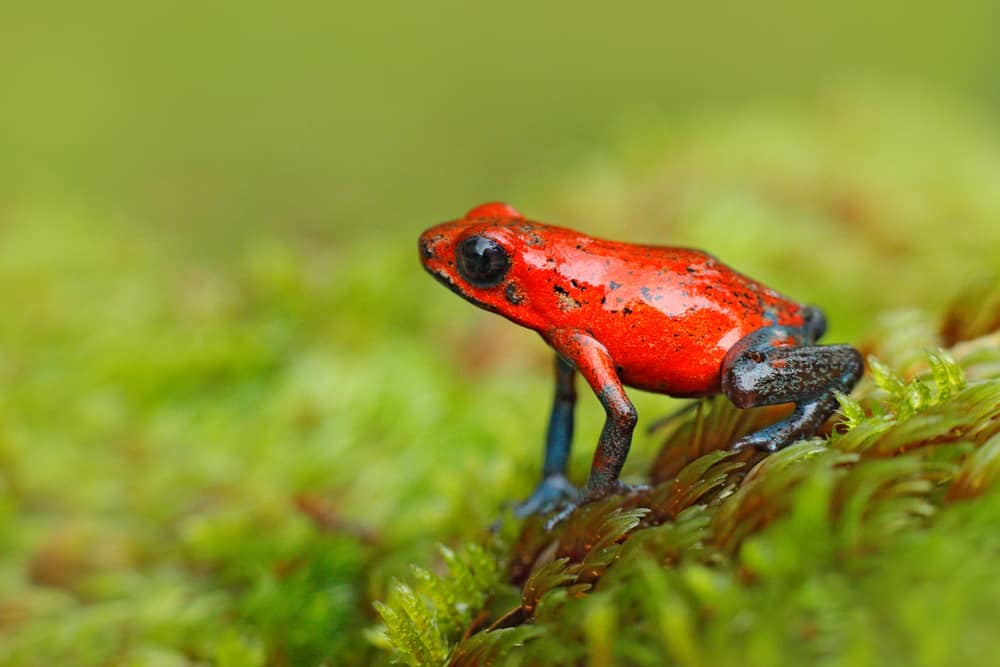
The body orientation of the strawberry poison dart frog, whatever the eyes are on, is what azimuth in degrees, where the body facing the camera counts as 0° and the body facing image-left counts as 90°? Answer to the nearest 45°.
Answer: approximately 90°
